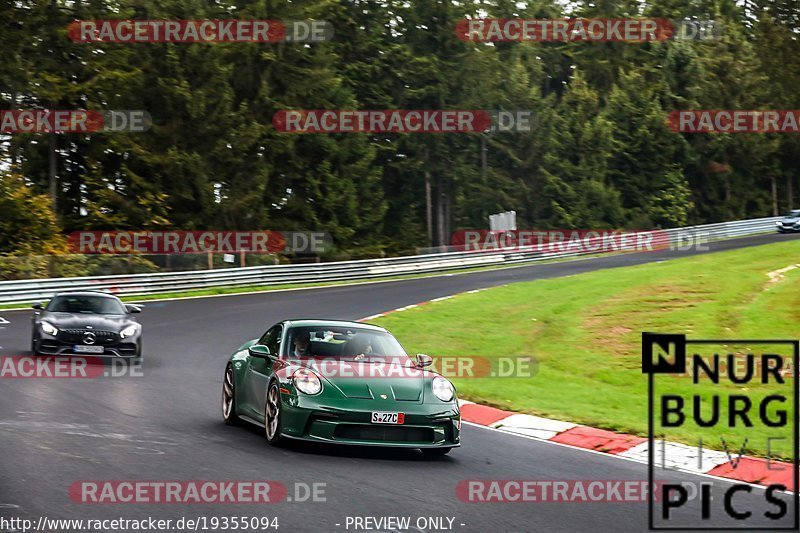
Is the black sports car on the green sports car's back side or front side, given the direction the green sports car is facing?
on the back side

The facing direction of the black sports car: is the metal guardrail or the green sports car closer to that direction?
the green sports car

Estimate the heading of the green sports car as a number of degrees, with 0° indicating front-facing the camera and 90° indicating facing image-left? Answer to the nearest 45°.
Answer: approximately 315°

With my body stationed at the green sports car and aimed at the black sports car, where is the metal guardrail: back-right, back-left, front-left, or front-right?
front-right

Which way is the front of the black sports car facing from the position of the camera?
facing the viewer

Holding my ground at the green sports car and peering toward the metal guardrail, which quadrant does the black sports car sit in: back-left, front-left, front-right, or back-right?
front-left

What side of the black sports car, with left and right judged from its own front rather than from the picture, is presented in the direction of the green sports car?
front

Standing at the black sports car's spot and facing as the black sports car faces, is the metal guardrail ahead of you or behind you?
behind
